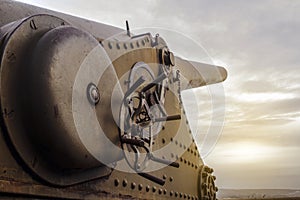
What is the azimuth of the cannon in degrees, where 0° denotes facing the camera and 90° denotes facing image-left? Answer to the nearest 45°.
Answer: approximately 225°
